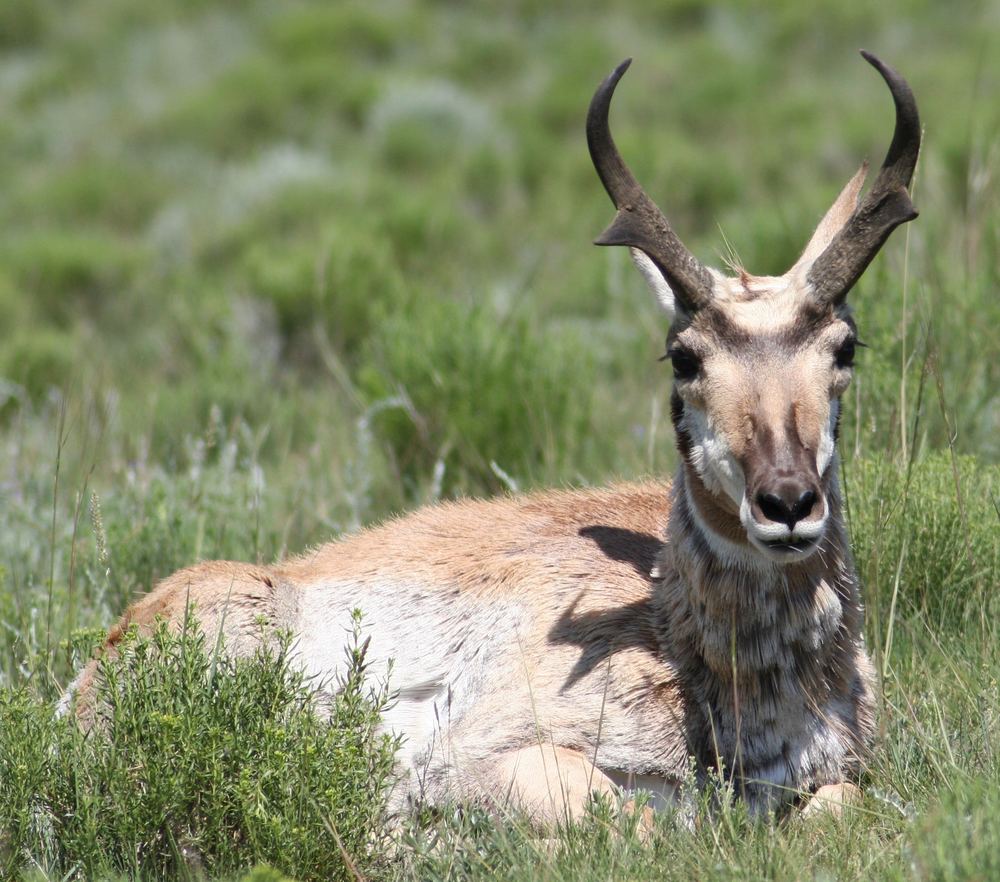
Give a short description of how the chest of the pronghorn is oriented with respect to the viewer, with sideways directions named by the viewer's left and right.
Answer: facing the viewer and to the right of the viewer

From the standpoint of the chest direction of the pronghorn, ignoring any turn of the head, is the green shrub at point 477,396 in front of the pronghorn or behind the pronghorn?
behind

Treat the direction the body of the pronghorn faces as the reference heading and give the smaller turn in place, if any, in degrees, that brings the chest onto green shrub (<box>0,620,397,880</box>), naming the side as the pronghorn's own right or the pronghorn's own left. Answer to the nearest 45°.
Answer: approximately 135° to the pronghorn's own right

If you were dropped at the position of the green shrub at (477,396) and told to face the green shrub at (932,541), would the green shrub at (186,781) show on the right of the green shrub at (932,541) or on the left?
right
